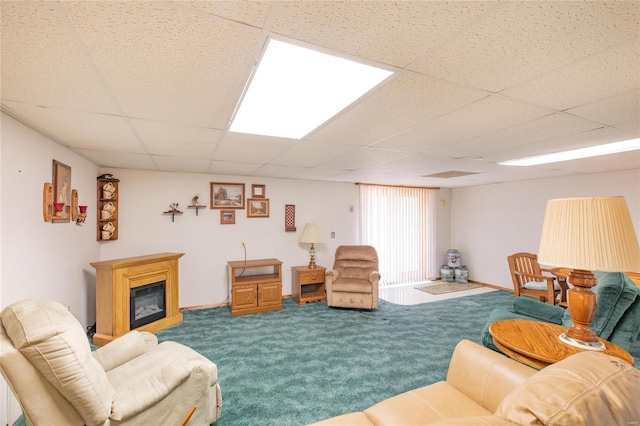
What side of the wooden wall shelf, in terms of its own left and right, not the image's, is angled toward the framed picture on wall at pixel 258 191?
left

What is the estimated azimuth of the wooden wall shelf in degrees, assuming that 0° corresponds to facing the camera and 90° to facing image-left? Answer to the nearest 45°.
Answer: approximately 0°

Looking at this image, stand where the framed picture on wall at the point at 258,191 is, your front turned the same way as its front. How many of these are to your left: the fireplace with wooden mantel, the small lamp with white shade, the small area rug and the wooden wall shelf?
2

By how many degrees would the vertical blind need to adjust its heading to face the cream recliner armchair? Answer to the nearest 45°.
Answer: approximately 45° to its right

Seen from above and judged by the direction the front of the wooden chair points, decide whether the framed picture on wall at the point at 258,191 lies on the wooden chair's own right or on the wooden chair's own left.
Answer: on the wooden chair's own right

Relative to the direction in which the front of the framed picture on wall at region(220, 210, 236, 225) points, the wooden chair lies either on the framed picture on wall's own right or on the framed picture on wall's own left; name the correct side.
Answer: on the framed picture on wall's own left

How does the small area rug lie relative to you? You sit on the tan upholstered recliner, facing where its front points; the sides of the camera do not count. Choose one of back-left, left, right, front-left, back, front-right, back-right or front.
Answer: back-left
